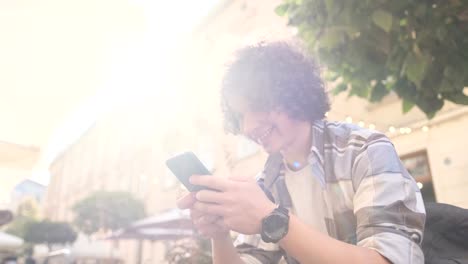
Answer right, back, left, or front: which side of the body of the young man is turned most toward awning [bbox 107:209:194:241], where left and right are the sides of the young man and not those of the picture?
right

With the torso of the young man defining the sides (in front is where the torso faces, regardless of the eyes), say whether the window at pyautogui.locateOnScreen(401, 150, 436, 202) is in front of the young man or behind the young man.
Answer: behind

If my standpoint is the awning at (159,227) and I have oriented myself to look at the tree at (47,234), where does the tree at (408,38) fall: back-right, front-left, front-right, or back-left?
back-left

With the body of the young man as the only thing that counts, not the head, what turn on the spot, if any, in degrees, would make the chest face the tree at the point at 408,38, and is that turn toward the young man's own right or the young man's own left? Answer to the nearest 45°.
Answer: approximately 180°

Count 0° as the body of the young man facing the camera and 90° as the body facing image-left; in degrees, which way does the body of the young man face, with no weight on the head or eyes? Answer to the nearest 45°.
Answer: approximately 45°

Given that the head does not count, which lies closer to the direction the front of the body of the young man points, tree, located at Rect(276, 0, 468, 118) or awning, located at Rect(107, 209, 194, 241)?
the awning

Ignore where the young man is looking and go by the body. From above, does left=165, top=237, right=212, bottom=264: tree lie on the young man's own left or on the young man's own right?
on the young man's own right
